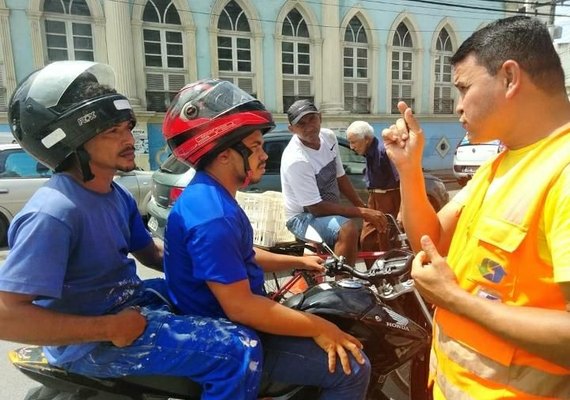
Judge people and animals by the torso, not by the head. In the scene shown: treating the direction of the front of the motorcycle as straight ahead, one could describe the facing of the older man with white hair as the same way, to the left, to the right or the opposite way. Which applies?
the opposite way

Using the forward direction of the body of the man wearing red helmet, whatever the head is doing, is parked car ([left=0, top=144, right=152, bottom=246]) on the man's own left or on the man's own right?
on the man's own left

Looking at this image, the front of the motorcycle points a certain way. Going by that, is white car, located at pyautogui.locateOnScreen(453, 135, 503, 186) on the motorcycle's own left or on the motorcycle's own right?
on the motorcycle's own left

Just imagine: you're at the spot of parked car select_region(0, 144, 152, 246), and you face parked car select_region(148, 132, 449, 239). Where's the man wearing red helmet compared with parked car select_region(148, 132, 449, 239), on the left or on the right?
right

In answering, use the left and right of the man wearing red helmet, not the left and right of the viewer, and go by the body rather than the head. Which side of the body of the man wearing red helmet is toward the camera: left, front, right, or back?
right

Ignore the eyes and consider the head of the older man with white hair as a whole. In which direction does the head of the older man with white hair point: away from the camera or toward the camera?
toward the camera

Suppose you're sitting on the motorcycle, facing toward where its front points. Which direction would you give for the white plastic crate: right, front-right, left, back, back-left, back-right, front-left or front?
left

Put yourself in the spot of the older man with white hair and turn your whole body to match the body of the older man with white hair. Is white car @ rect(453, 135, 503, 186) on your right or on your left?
on your right

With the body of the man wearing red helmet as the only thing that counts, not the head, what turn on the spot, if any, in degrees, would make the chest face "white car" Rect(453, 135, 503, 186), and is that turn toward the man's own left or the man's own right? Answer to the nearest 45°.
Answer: approximately 45° to the man's own left

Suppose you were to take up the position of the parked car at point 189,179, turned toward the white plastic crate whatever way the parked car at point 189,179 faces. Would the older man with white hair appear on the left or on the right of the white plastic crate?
left

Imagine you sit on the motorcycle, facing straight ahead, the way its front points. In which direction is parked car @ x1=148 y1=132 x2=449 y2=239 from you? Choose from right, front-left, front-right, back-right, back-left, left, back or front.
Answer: left

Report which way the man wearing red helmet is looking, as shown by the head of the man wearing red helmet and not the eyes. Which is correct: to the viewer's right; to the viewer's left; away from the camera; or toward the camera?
to the viewer's right

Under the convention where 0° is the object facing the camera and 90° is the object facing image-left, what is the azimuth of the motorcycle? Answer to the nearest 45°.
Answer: approximately 270°

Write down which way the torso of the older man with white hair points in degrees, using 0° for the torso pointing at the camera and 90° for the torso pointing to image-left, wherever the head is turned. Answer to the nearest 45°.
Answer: approximately 90°

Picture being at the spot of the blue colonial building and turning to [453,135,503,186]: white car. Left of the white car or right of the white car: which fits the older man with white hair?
right
